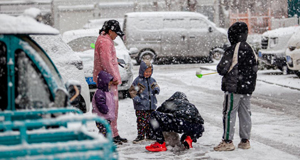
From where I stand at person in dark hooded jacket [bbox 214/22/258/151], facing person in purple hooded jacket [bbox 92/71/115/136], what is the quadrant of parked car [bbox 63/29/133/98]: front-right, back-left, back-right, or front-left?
front-right

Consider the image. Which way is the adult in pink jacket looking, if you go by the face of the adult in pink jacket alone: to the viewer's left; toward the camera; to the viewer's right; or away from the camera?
to the viewer's right

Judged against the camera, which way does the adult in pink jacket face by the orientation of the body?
to the viewer's right

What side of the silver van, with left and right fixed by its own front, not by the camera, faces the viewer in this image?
right

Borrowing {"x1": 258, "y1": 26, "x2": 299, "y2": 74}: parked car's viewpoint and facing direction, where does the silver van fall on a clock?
The silver van is roughly at 3 o'clock from the parked car.

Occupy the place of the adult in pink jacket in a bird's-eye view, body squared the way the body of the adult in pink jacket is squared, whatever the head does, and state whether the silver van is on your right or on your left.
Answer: on your left

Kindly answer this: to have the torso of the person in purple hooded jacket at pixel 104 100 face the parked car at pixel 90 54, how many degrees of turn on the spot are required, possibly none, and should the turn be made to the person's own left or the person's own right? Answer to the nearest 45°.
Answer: approximately 90° to the person's own left

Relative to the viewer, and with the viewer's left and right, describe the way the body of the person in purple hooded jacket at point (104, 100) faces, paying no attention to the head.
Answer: facing to the right of the viewer

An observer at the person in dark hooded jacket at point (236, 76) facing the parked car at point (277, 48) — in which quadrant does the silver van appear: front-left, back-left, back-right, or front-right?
front-left

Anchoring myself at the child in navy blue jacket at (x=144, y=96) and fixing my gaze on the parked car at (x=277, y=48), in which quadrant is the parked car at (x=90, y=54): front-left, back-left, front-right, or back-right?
front-left
